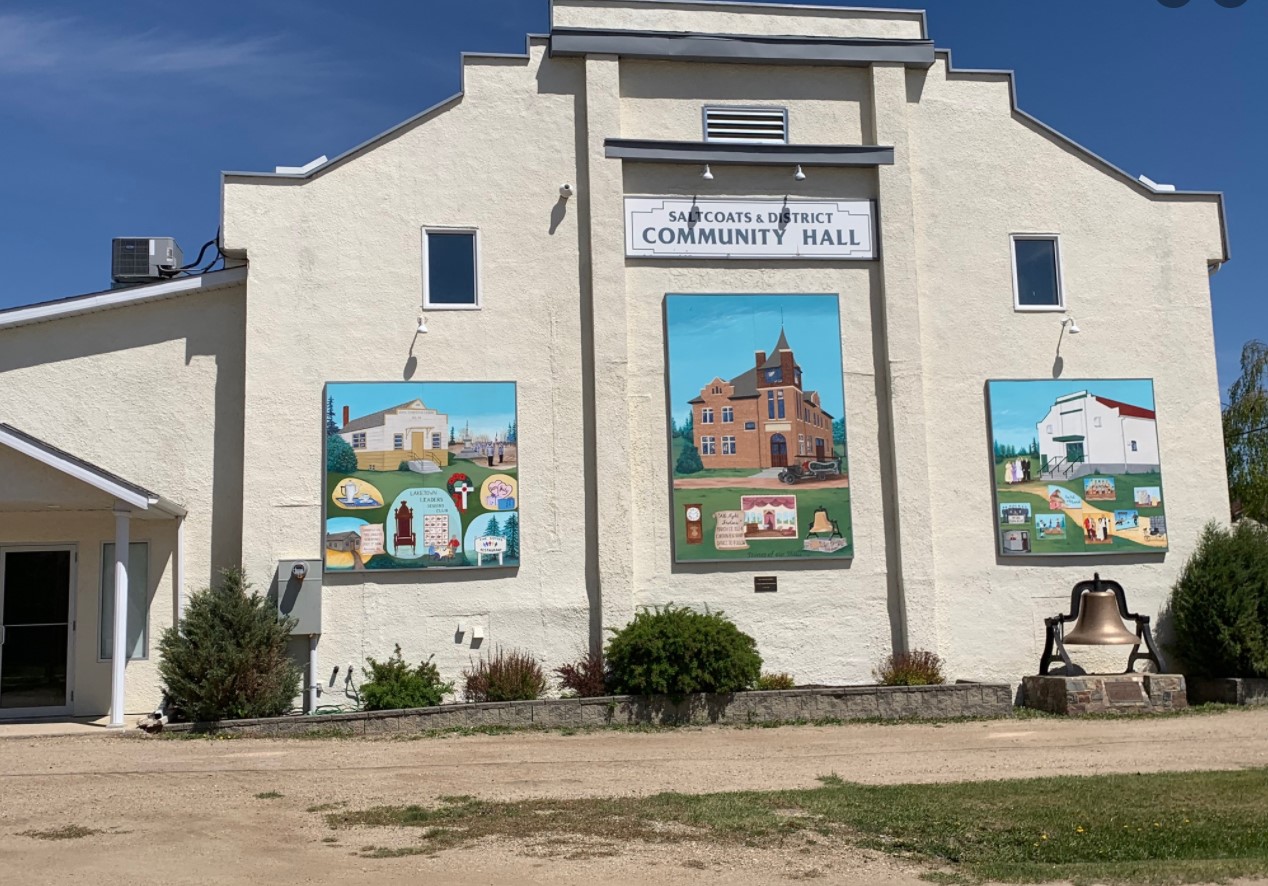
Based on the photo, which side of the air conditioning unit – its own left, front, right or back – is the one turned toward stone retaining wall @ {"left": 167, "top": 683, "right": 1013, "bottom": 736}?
left

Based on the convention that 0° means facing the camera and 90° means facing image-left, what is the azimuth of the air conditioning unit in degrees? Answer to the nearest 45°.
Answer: approximately 45°

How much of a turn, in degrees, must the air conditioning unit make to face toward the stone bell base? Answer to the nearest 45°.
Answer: approximately 90° to its left

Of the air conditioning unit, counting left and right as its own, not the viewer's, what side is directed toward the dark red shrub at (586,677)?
left

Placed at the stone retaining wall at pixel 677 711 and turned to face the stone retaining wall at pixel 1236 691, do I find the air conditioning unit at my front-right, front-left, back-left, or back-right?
back-left

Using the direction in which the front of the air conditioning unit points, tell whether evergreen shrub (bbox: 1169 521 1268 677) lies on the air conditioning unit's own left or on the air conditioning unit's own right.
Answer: on the air conditioning unit's own left

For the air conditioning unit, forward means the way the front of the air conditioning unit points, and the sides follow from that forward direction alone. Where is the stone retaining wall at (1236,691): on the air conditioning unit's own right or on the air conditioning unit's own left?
on the air conditioning unit's own left
